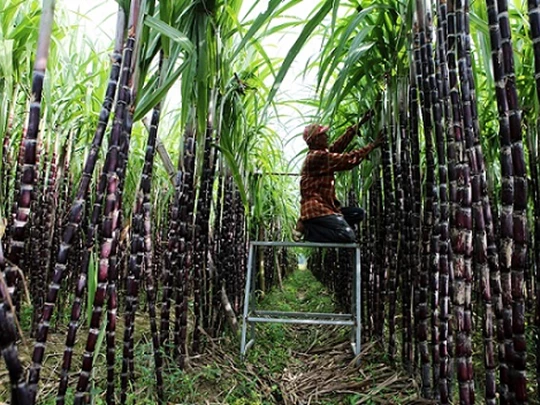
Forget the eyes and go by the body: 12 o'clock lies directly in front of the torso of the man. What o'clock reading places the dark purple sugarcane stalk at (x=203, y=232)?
The dark purple sugarcane stalk is roughly at 5 o'clock from the man.

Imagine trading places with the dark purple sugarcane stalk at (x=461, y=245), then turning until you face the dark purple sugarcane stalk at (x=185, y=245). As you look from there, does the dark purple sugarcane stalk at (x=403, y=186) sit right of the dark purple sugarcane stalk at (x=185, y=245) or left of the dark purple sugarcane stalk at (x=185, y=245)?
right

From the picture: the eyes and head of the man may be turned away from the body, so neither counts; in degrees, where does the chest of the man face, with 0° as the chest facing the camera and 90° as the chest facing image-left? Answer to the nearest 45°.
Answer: approximately 270°

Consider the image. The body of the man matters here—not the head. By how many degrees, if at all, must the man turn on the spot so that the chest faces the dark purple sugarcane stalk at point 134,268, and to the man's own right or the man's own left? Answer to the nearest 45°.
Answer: approximately 135° to the man's own right

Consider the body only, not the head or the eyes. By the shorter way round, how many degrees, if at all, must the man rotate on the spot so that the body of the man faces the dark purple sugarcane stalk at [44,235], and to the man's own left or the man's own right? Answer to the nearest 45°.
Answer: approximately 180°

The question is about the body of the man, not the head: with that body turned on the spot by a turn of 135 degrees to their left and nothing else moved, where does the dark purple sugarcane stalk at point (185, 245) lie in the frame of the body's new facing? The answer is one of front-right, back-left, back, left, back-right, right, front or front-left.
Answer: left

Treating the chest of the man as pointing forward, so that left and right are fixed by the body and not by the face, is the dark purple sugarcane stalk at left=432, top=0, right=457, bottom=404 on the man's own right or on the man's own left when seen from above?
on the man's own right

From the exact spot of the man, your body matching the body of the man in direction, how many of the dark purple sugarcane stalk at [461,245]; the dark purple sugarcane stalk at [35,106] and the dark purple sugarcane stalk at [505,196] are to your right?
3

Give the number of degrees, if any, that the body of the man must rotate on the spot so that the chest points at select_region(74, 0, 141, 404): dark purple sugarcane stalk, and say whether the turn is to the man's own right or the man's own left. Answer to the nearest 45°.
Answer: approximately 90° to the man's own right
